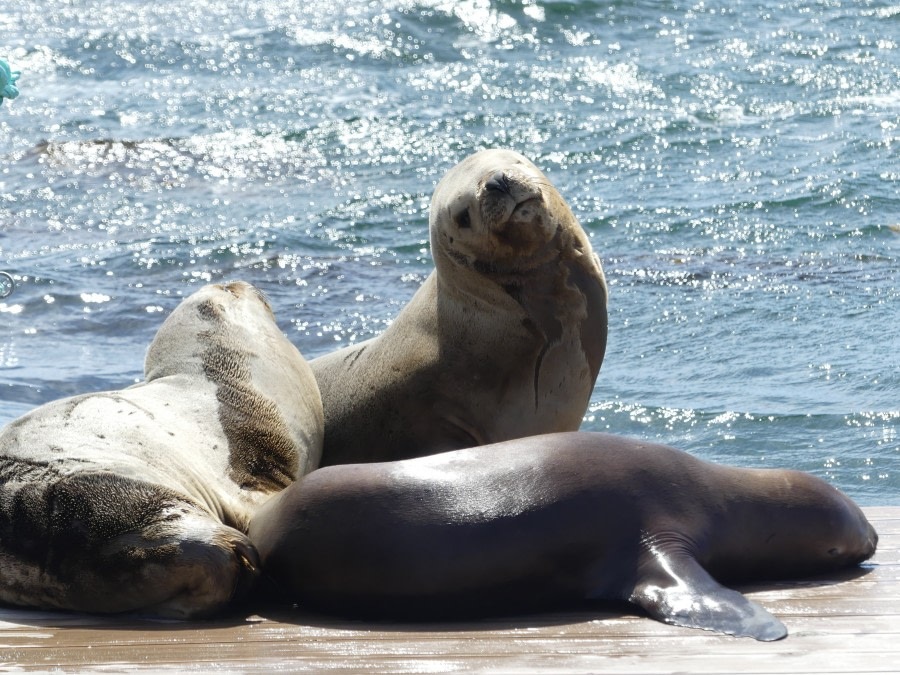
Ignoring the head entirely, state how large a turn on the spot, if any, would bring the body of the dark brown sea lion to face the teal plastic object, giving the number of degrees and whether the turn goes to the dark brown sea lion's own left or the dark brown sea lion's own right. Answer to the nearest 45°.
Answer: approximately 135° to the dark brown sea lion's own left

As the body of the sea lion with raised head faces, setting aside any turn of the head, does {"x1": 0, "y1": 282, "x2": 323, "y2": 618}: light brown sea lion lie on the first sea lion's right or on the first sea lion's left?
on the first sea lion's right

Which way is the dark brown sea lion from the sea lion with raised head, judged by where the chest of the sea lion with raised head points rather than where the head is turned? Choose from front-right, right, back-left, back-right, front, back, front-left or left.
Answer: front-right

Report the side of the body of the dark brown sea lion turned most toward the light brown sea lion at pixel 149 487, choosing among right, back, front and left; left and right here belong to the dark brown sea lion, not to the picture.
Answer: back

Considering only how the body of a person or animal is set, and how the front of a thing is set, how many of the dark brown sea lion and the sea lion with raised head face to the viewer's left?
0

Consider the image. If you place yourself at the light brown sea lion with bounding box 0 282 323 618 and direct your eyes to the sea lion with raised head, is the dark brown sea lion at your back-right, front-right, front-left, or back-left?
front-right

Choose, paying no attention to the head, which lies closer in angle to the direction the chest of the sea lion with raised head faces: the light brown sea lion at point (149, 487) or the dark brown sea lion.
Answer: the dark brown sea lion

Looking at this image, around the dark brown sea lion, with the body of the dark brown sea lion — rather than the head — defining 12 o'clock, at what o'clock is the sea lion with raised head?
The sea lion with raised head is roughly at 9 o'clock from the dark brown sea lion.

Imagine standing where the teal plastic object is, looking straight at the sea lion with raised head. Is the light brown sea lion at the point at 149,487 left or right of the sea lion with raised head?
right

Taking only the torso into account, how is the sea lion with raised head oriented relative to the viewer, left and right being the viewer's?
facing the viewer and to the right of the viewer

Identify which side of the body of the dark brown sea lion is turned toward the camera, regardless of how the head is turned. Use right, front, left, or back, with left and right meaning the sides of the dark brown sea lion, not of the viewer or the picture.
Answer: right

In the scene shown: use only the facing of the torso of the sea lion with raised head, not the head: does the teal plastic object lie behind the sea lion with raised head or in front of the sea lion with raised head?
behind

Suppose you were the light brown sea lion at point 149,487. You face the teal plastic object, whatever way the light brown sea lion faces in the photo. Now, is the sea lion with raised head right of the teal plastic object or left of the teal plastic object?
right
